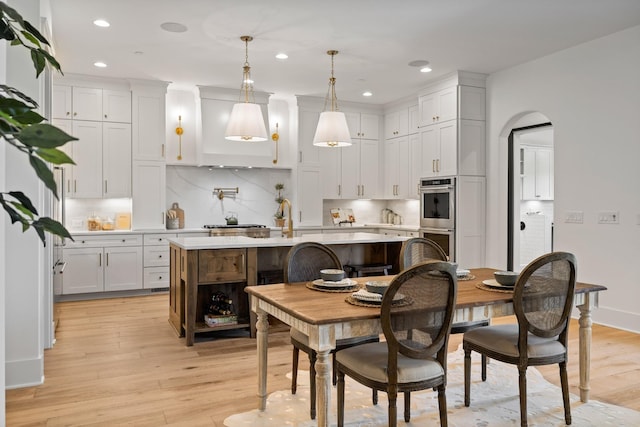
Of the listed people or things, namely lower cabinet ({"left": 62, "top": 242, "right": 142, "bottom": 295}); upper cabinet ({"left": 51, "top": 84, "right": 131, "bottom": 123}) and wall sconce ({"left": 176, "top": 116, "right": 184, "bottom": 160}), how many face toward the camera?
3

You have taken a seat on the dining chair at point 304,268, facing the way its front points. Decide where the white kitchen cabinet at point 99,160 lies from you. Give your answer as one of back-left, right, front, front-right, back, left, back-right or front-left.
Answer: back

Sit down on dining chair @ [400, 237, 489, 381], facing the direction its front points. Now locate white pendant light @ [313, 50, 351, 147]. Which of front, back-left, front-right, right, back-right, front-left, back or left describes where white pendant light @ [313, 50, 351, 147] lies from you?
back

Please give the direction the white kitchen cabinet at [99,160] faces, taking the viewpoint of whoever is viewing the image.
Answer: facing the viewer

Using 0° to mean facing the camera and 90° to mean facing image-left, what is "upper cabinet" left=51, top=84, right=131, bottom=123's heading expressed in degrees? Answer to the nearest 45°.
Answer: approximately 0°

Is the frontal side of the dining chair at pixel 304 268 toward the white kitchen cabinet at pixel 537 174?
no

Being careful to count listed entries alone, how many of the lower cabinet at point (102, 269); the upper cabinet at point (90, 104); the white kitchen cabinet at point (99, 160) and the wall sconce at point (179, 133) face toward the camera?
4

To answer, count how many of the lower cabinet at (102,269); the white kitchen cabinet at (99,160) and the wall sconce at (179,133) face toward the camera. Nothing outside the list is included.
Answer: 3

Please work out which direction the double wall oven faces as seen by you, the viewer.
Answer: facing the viewer and to the left of the viewer

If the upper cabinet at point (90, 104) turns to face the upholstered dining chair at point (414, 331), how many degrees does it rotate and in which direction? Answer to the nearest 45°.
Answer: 0° — it already faces it

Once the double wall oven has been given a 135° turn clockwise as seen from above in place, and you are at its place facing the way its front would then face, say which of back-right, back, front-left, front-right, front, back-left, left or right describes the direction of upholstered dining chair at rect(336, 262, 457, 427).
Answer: back

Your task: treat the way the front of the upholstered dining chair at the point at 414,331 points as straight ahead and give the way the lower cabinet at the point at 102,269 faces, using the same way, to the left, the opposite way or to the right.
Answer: the opposite way

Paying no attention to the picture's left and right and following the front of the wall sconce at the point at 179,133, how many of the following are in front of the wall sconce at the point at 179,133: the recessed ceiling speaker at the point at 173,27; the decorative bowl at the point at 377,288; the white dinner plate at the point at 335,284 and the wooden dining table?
4

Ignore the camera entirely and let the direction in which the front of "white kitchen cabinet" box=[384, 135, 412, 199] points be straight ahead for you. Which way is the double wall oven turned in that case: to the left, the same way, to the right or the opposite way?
the same way

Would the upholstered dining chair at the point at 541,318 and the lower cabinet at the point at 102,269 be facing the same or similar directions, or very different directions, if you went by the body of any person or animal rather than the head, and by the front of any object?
very different directions

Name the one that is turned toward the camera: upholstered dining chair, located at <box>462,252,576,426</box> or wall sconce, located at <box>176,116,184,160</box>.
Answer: the wall sconce

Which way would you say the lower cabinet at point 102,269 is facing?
toward the camera

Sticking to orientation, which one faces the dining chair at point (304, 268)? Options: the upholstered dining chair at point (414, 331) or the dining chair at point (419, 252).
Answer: the upholstered dining chair

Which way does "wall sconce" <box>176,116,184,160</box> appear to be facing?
toward the camera

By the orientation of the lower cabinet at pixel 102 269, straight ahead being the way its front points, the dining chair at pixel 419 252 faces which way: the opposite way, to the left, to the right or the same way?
the same way
